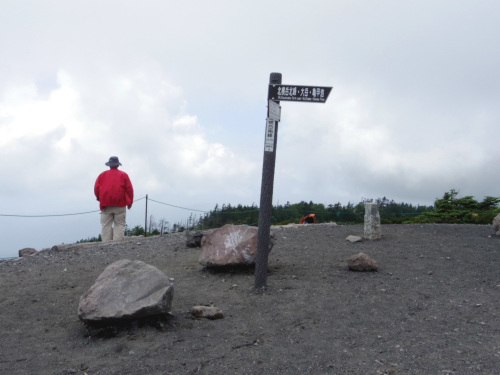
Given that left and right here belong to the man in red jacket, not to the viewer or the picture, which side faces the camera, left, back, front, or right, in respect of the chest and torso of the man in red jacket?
back

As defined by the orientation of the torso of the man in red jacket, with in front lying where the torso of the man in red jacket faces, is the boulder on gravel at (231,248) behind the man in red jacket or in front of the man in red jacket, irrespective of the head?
behind

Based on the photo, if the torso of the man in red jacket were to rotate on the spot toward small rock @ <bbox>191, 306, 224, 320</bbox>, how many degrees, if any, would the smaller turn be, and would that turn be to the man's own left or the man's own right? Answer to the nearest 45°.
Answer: approximately 180°

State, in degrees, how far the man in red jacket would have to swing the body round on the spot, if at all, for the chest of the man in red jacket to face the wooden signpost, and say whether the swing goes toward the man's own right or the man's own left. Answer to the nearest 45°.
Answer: approximately 180°

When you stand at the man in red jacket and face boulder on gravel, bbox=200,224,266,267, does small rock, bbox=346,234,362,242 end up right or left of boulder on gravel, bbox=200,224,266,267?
left

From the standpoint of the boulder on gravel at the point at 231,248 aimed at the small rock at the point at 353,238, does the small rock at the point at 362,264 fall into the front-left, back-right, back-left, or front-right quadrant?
front-right

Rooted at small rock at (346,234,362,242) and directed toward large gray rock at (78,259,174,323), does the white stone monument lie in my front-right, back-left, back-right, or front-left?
back-left

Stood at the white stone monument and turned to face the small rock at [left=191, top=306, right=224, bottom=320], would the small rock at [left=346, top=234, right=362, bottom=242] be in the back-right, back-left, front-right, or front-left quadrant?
front-right

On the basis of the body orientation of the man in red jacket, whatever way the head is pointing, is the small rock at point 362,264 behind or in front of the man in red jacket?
behind

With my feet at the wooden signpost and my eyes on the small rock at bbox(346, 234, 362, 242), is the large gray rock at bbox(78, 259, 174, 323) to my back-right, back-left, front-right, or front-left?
back-left

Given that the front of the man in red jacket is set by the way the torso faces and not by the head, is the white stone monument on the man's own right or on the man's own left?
on the man's own right

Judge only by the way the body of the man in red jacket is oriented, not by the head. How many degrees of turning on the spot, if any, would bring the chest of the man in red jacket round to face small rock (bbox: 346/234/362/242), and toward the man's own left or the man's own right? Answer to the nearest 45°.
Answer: approximately 135° to the man's own right
